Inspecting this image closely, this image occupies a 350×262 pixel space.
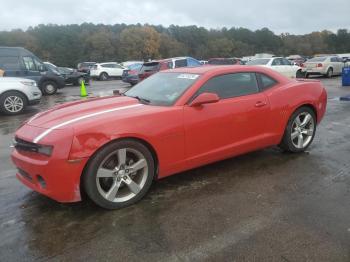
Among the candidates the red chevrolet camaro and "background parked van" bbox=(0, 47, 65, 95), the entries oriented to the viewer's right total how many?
1

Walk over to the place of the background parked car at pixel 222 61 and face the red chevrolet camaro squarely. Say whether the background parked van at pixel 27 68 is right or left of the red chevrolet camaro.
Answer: right

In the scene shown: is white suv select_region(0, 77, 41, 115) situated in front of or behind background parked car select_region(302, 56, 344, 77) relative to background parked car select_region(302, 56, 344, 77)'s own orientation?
behind

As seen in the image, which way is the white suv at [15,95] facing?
to the viewer's right

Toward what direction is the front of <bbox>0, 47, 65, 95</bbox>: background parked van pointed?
to the viewer's right

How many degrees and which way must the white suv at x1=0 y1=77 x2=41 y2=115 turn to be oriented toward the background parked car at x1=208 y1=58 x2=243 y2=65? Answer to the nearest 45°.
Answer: approximately 45° to its left

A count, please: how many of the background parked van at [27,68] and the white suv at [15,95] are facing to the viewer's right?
2

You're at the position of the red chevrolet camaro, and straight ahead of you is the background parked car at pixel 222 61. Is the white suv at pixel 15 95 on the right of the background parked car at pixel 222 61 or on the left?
left

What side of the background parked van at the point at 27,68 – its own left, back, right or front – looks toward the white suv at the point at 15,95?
right

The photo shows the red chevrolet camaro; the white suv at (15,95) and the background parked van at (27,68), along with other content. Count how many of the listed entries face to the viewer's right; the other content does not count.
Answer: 2
